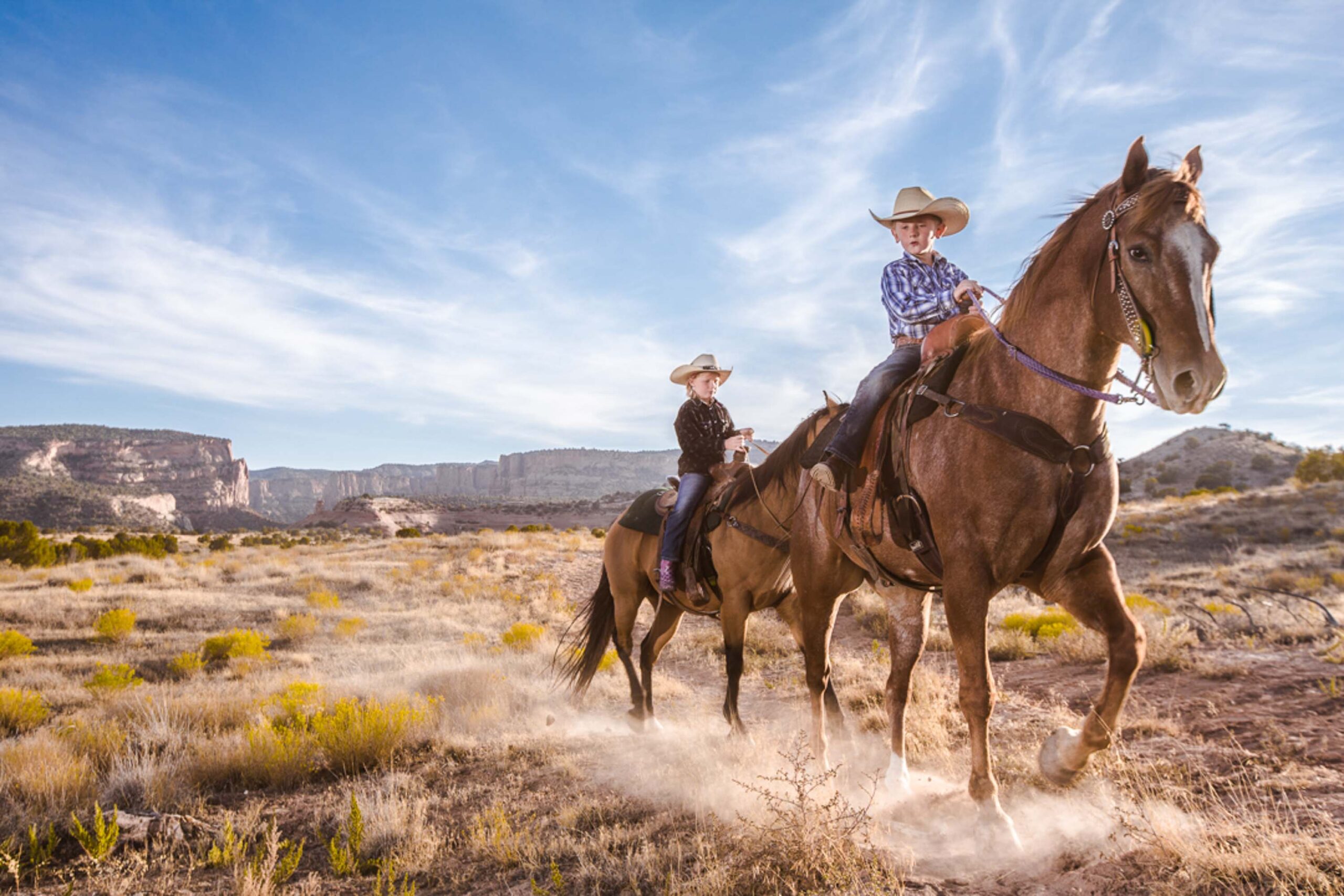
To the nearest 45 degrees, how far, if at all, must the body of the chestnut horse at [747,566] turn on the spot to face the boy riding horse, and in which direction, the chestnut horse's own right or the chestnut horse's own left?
approximately 45° to the chestnut horse's own right

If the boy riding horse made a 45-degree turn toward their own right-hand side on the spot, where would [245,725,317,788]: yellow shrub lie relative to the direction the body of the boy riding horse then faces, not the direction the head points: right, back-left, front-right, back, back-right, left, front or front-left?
right

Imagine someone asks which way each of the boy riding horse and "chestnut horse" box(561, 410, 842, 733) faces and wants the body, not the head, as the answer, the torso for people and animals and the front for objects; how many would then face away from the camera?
0

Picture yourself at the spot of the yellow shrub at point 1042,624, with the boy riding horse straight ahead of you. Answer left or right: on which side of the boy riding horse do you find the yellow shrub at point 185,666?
right

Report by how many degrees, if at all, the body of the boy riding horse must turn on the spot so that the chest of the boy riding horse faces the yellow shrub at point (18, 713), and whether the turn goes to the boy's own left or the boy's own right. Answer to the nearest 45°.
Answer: approximately 135° to the boy's own right

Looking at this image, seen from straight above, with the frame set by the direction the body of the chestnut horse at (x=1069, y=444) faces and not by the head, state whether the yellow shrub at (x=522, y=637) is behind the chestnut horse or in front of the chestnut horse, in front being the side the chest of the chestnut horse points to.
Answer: behind

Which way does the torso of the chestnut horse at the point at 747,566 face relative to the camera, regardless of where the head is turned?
to the viewer's right

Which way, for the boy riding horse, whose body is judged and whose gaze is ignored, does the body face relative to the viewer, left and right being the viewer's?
facing the viewer and to the right of the viewer

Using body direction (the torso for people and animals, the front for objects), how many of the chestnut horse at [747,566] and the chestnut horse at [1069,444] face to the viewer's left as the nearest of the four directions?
0

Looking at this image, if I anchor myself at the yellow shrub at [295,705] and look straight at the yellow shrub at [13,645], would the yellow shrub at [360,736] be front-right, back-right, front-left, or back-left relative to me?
back-left

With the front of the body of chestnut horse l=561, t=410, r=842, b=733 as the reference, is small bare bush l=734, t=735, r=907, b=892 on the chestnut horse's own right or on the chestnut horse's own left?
on the chestnut horse's own right

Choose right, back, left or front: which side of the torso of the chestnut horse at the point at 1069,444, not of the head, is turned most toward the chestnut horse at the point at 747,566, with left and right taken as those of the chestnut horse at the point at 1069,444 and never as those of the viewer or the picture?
back

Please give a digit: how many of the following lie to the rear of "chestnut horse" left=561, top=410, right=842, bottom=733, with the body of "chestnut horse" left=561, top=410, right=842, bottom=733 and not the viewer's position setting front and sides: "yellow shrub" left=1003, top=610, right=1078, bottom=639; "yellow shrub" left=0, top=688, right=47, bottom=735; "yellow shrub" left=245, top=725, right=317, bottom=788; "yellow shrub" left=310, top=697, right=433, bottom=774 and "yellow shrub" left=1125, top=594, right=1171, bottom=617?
3

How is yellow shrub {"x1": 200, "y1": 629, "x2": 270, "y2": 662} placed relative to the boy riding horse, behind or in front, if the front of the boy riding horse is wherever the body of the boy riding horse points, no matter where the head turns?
behind
